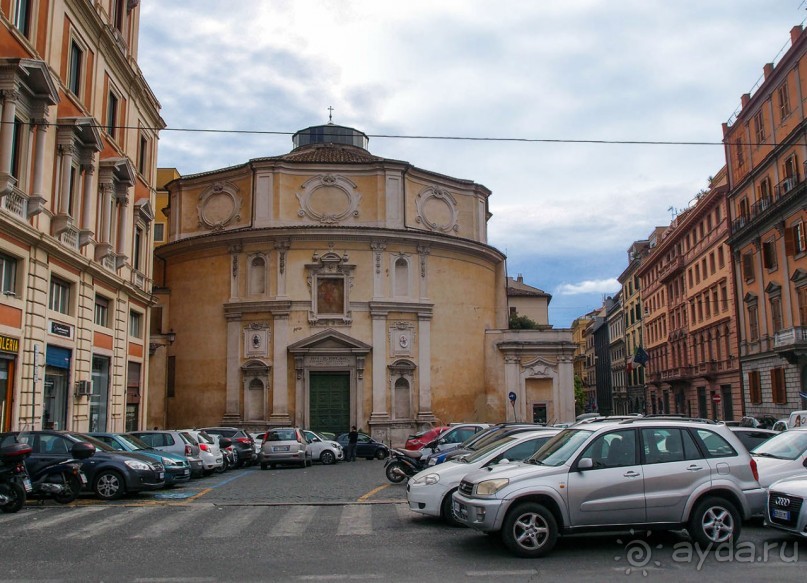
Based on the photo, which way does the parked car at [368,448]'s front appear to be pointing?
to the viewer's right

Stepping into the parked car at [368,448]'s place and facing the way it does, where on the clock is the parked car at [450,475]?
the parked car at [450,475] is roughly at 3 o'clock from the parked car at [368,448].

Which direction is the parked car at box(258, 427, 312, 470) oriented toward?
away from the camera

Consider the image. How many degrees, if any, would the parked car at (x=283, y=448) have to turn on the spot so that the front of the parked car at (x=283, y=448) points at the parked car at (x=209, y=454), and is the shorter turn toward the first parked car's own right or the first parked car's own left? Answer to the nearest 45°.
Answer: approximately 135° to the first parked car's own left

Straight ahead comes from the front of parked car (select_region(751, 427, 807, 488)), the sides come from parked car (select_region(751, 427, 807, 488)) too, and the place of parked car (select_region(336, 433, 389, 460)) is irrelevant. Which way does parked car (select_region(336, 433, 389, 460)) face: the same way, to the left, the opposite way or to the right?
the opposite way

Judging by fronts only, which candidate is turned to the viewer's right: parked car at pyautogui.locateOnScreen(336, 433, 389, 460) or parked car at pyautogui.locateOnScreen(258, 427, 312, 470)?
parked car at pyautogui.locateOnScreen(336, 433, 389, 460)

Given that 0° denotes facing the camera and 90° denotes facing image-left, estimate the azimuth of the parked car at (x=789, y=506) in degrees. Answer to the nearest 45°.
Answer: approximately 45°

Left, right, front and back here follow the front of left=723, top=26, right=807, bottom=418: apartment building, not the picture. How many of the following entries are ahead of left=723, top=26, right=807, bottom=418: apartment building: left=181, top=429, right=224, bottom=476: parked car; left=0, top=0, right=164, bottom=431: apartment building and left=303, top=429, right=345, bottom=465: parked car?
3

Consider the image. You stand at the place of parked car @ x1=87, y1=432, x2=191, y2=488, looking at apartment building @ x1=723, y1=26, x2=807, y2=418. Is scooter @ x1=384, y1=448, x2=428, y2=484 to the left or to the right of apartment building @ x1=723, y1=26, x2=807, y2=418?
right

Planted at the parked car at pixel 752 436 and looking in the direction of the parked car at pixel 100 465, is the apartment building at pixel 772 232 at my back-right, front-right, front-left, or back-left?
back-right

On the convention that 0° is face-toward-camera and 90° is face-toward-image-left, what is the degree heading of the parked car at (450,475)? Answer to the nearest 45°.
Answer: approximately 45°

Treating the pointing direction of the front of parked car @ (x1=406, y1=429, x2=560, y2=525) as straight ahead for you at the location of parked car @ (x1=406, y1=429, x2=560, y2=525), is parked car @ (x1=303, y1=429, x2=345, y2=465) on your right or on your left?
on your right
